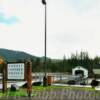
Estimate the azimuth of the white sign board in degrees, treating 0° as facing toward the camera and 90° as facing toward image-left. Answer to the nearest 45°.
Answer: approximately 0°
